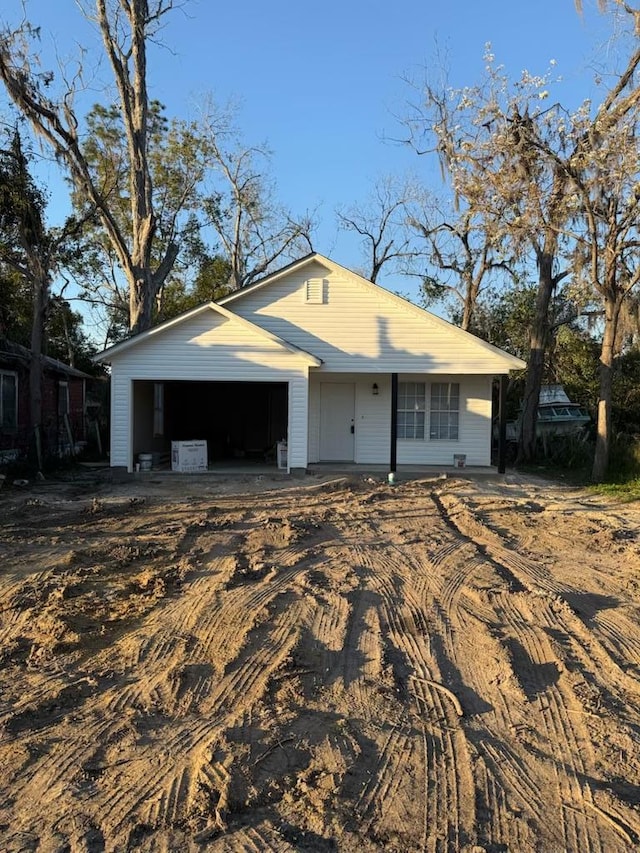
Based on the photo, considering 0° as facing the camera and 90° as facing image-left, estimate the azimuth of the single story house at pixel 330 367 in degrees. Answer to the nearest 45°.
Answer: approximately 0°
